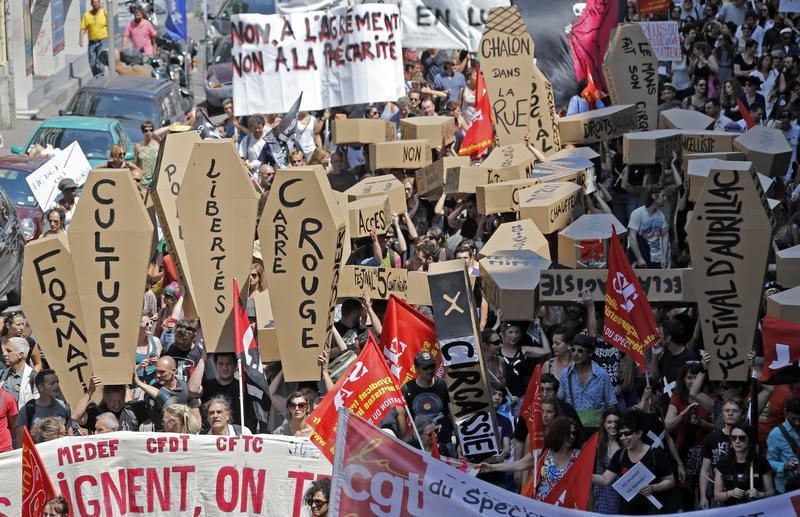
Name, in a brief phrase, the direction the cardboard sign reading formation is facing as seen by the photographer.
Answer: facing the viewer

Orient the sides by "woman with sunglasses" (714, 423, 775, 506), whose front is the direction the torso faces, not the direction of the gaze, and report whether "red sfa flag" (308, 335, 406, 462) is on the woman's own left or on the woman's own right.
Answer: on the woman's own right

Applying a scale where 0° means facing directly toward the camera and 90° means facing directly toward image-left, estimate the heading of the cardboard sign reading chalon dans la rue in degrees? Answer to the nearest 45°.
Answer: approximately 0°

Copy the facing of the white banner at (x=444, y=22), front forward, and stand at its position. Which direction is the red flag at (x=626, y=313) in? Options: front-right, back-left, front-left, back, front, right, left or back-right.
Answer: front

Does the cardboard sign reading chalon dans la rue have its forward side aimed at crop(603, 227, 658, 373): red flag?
yes

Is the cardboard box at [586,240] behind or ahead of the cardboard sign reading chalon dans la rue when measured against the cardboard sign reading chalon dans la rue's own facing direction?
ahead

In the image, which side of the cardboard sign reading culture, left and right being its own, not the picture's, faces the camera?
front

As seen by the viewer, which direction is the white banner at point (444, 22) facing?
toward the camera

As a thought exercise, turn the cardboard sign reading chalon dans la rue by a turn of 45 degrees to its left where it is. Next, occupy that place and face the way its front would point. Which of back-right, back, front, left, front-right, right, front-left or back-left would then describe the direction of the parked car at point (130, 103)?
back
